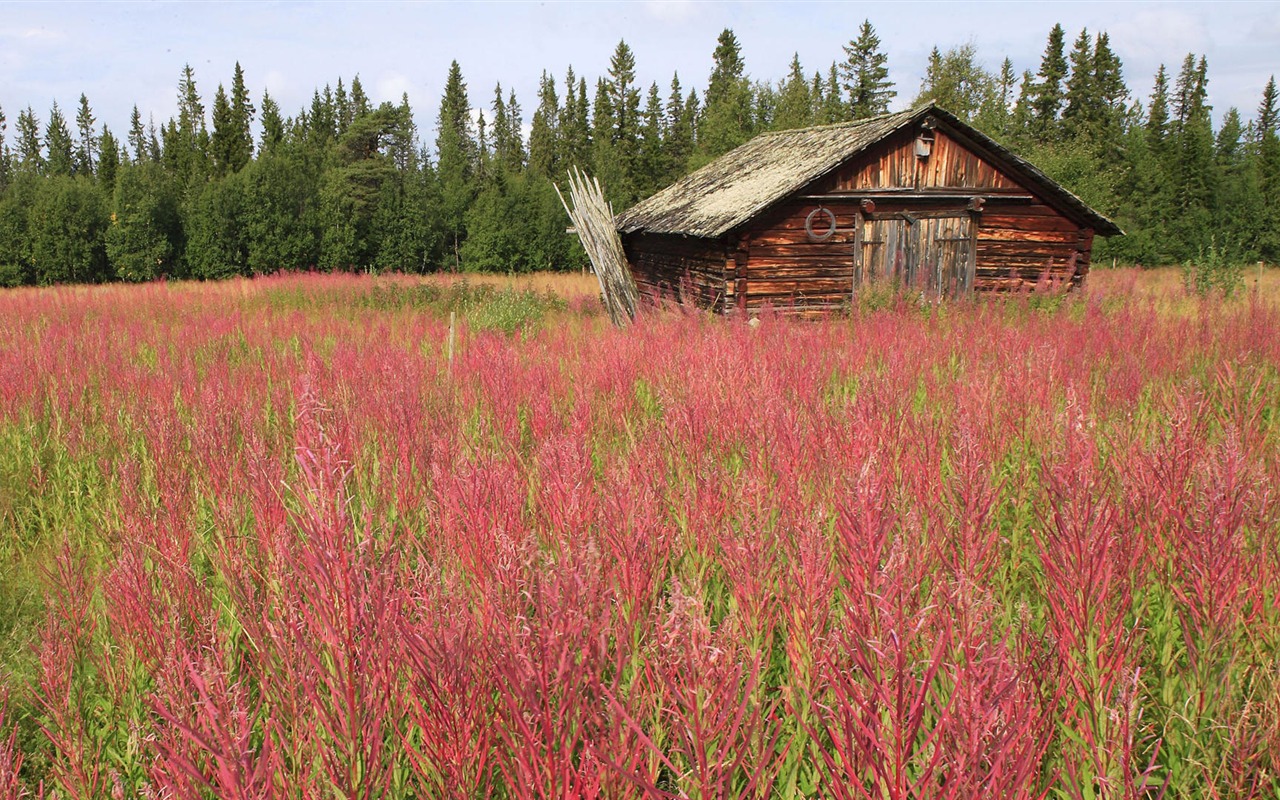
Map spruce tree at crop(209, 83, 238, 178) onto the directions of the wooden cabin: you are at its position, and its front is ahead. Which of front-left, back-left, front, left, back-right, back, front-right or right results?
back

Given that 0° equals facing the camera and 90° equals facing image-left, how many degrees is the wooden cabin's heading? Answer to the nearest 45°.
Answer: approximately 315°

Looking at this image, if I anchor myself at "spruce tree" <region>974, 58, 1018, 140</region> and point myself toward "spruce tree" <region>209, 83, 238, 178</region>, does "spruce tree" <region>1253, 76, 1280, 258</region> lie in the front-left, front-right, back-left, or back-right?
back-left

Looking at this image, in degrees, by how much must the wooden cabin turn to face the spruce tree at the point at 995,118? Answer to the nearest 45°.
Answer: approximately 135° to its left
